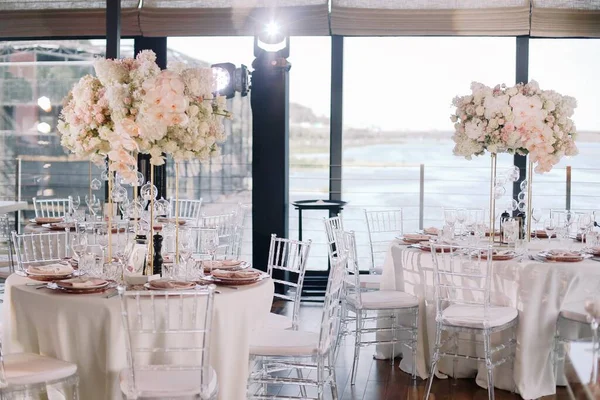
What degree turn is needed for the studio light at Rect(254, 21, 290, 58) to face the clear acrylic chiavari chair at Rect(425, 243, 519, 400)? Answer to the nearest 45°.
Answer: approximately 45° to its left

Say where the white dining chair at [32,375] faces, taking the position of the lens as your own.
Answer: facing away from the viewer and to the right of the viewer

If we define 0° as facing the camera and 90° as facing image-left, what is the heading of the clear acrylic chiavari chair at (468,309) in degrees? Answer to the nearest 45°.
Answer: approximately 225°

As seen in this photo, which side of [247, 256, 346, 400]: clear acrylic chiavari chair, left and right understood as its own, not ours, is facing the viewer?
left

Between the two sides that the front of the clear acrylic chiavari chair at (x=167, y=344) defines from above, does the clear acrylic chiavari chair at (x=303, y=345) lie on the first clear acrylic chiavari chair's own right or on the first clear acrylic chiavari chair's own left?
on the first clear acrylic chiavari chair's own right

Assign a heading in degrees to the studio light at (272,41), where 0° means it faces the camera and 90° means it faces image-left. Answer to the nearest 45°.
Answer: approximately 0°

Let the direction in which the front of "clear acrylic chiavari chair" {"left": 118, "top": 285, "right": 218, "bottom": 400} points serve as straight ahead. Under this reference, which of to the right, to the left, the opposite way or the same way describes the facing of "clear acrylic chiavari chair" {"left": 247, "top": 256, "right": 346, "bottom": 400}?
to the left

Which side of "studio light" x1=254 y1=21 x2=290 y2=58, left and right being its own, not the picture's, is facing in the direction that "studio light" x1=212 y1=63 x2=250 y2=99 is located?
right

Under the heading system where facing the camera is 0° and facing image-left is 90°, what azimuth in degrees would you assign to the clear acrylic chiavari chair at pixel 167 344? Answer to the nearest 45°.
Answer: approximately 180°
